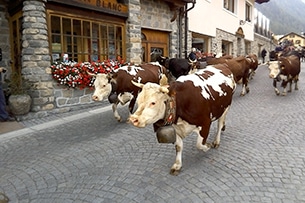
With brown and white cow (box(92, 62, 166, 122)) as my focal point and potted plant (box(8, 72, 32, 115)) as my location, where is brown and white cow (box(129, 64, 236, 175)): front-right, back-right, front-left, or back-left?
front-right

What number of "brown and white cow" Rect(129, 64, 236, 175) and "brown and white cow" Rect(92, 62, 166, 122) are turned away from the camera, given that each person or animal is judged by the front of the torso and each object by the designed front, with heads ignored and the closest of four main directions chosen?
0

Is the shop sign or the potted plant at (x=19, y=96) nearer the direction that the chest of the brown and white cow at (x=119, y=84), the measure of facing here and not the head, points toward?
the potted plant

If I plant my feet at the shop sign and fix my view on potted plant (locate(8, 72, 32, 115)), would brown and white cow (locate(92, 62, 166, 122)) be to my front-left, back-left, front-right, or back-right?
front-left

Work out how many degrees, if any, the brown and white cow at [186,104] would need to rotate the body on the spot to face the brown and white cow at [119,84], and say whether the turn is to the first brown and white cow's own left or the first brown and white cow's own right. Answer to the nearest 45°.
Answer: approximately 90° to the first brown and white cow's own right

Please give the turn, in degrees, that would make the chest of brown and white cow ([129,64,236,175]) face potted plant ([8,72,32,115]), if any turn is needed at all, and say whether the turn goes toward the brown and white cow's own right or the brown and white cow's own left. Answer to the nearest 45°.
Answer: approximately 90° to the brown and white cow's own right

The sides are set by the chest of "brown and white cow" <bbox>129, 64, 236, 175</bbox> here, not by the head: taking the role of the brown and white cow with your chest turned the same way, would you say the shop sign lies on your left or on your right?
on your right

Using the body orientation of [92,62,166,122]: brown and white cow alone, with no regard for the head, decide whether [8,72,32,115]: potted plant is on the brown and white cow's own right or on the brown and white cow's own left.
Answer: on the brown and white cow's own right

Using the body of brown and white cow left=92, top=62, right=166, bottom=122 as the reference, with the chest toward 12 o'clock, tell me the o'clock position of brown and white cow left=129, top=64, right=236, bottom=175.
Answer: brown and white cow left=129, top=64, right=236, bottom=175 is roughly at 10 o'clock from brown and white cow left=92, top=62, right=166, bottom=122.

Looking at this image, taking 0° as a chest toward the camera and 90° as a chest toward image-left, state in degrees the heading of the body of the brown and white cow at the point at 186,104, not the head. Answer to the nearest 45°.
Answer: approximately 45°

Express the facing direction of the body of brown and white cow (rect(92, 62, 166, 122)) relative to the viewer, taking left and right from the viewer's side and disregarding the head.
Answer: facing the viewer and to the left of the viewer
